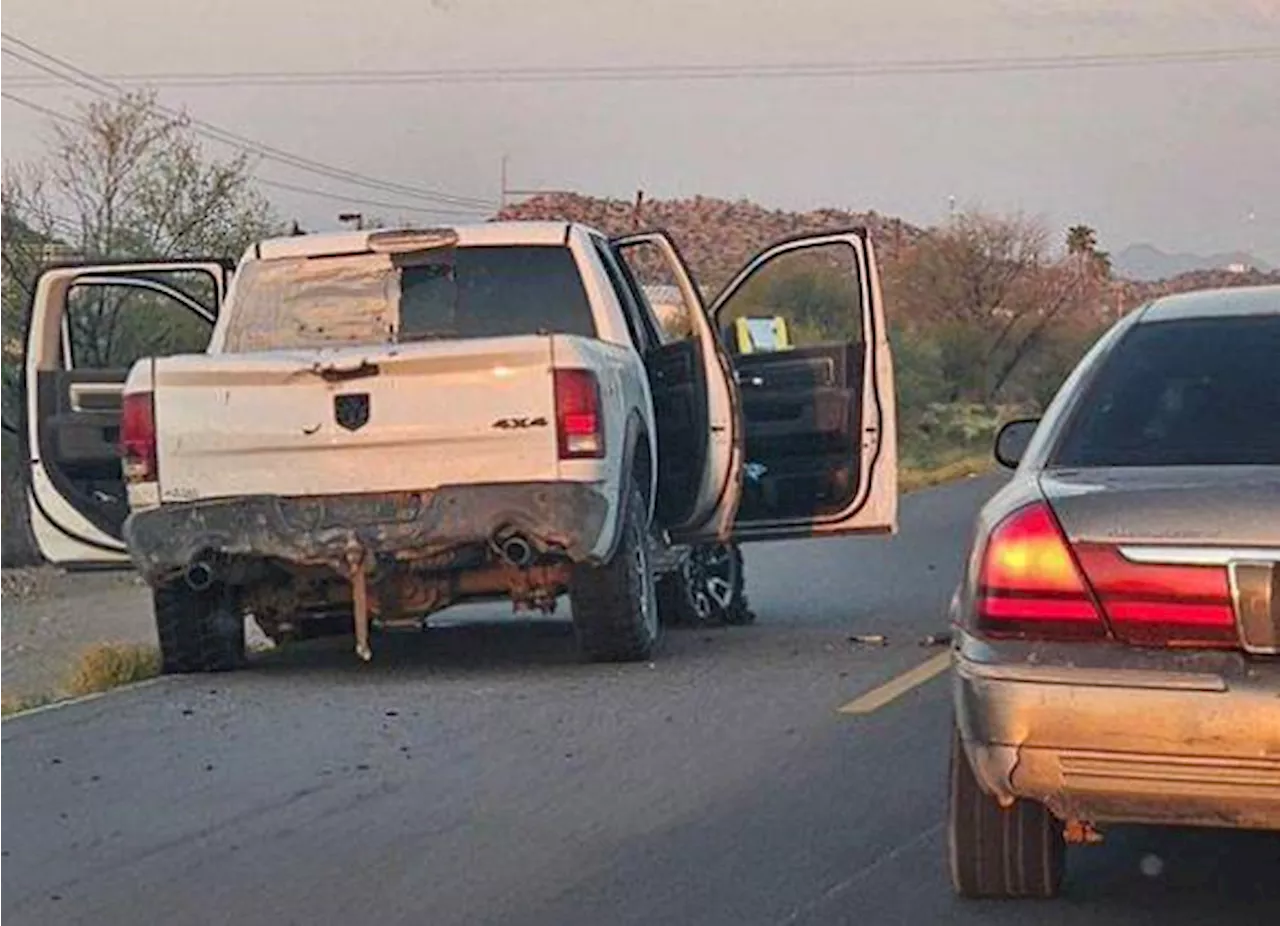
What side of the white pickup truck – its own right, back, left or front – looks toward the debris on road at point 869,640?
right

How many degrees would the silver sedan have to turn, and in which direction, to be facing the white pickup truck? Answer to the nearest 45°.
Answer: approximately 45° to its left

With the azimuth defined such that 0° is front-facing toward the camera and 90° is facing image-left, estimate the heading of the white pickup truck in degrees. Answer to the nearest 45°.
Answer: approximately 180°

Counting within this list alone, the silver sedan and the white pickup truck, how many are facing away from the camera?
2

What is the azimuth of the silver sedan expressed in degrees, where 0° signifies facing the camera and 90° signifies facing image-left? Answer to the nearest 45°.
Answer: approximately 180°

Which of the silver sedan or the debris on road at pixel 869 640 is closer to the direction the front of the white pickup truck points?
the debris on road
